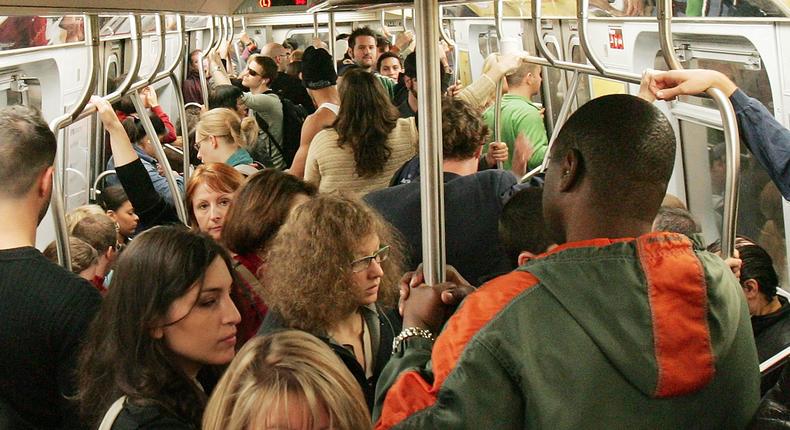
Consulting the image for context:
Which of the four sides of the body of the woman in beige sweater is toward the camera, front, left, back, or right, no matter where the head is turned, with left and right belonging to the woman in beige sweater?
back

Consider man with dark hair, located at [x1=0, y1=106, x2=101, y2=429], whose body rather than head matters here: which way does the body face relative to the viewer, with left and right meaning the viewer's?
facing away from the viewer and to the right of the viewer

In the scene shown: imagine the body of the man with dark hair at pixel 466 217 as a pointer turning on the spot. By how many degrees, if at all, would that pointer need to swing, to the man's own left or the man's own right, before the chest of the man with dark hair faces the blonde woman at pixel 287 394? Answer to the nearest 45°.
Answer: approximately 180°

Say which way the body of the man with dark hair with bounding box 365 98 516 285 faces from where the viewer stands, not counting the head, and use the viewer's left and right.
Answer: facing away from the viewer

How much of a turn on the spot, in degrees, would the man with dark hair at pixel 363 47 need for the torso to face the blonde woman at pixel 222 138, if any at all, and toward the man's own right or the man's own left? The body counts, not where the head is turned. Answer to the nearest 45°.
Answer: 0° — they already face them

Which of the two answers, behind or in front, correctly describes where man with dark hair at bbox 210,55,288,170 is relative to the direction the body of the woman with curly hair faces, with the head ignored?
behind

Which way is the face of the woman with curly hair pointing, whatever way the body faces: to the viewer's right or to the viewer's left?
to the viewer's right
